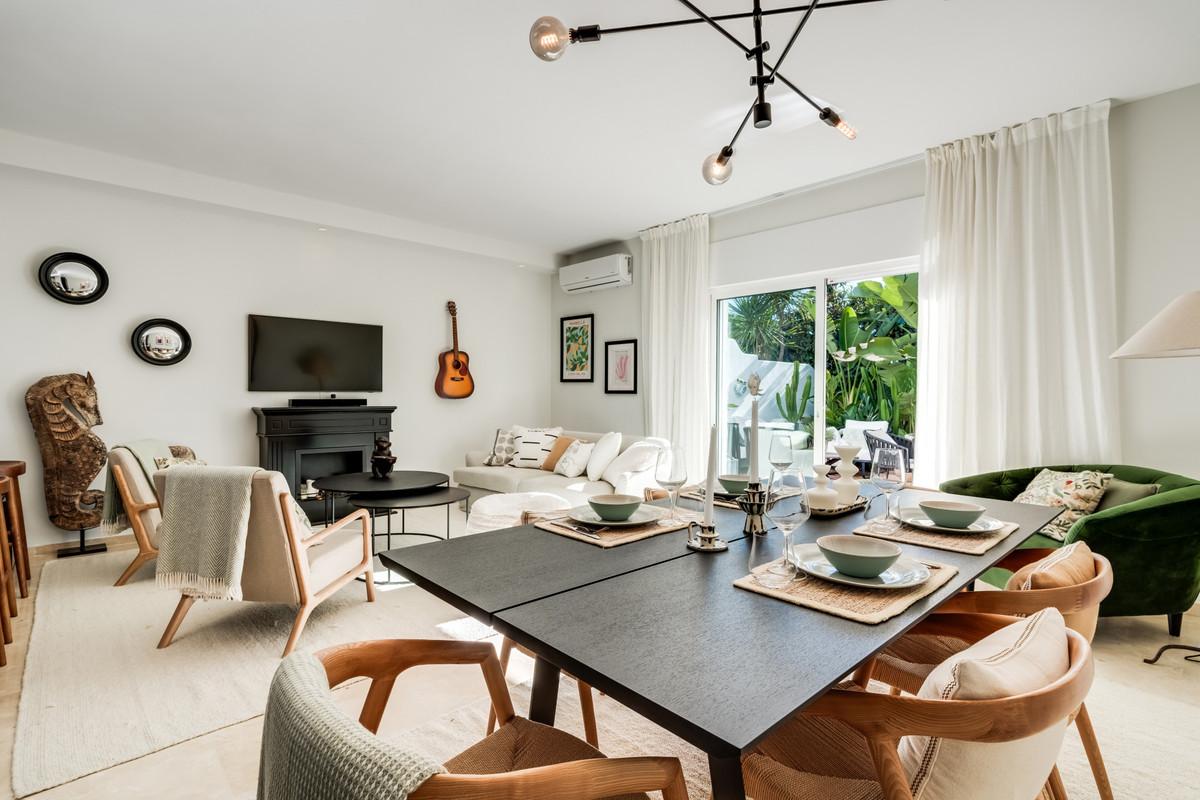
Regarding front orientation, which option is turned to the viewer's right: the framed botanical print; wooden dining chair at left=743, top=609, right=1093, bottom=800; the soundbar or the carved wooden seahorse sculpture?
the carved wooden seahorse sculpture

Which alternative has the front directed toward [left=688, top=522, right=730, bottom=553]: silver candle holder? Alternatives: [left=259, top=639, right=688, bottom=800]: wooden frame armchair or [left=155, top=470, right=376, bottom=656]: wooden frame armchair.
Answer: [left=259, top=639, right=688, bottom=800]: wooden frame armchair

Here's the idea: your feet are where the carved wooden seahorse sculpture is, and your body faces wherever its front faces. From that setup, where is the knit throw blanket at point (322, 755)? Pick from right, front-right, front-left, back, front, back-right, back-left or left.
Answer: right

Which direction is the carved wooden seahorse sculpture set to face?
to the viewer's right

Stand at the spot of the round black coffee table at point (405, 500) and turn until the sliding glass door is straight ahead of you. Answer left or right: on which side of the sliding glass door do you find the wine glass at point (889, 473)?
right

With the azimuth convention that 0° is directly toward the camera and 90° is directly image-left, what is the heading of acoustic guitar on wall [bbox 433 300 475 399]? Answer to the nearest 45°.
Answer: approximately 315°

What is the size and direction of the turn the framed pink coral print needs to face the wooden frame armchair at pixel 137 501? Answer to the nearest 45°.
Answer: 0° — it already faces it

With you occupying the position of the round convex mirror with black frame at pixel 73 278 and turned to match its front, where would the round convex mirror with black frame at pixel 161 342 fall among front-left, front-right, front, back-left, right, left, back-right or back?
left

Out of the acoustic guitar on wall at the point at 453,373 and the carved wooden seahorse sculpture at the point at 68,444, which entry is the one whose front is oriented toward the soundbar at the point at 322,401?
the carved wooden seahorse sculpture

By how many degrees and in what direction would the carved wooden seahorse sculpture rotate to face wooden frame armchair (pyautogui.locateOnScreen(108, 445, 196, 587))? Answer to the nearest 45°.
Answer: approximately 90° to its right

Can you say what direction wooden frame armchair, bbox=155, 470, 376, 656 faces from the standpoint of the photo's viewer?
facing away from the viewer and to the right of the viewer
